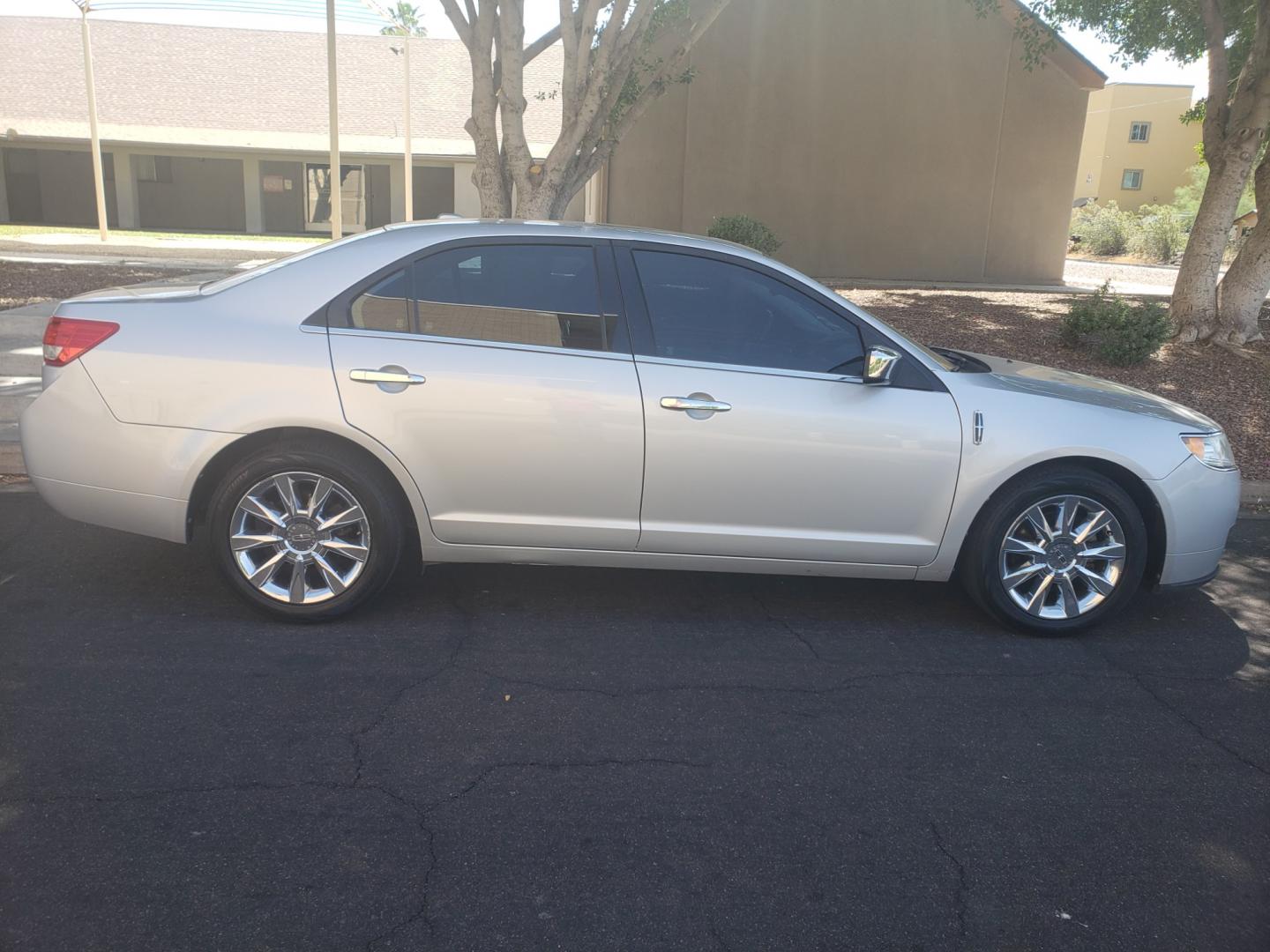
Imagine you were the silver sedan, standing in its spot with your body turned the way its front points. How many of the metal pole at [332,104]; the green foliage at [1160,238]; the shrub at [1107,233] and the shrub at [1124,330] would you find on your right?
0

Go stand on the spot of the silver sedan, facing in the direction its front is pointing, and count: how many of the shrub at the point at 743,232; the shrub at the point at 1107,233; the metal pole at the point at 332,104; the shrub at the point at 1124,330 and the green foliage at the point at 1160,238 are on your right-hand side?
0

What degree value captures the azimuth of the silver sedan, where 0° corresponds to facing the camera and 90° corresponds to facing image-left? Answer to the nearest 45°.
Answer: approximately 270°

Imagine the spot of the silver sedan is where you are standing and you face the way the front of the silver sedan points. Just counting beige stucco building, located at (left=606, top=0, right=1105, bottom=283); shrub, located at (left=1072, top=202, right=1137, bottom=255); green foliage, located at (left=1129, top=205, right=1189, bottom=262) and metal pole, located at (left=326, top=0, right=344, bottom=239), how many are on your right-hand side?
0

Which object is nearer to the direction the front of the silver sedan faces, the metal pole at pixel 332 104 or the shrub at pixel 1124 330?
the shrub

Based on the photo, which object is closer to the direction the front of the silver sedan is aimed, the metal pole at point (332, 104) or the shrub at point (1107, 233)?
the shrub

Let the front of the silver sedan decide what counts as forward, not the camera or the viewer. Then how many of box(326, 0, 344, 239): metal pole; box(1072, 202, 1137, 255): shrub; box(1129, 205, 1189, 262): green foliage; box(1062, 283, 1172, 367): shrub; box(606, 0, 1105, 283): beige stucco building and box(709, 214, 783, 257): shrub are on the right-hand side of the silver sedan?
0

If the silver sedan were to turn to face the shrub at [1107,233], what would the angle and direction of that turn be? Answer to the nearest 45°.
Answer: approximately 45° to its left

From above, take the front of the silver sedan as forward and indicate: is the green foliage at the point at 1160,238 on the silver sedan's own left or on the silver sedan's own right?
on the silver sedan's own left

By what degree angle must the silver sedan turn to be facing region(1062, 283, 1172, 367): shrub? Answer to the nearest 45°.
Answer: approximately 45° to its left

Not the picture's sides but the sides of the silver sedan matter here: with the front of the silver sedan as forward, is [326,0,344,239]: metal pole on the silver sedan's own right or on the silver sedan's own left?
on the silver sedan's own left

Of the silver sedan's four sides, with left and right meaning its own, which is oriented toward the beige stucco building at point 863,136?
left

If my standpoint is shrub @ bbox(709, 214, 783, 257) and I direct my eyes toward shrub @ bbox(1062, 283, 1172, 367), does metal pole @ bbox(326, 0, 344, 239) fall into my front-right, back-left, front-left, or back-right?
back-right

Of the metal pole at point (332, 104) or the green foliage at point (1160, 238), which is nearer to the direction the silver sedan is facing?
the green foliage

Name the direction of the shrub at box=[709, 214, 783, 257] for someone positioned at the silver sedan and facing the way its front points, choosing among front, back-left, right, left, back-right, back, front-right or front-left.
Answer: left

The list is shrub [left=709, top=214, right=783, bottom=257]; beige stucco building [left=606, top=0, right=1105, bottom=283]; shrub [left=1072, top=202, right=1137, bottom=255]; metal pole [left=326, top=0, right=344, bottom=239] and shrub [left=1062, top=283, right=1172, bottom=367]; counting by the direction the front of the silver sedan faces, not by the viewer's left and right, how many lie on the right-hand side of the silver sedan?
0
